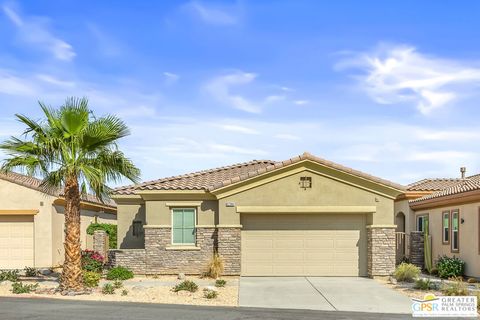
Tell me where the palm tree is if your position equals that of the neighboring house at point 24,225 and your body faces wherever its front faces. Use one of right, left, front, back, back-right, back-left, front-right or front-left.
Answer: front

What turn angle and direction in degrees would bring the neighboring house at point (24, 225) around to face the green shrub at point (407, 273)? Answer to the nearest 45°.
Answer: approximately 45° to its left

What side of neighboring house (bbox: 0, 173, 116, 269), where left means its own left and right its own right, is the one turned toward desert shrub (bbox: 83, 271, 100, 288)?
front

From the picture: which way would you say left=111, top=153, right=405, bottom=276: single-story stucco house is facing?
toward the camera

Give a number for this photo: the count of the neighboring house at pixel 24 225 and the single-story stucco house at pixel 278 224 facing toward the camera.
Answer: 2

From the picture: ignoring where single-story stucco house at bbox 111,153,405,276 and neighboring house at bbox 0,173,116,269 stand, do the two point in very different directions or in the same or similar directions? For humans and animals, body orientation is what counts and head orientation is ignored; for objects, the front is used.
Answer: same or similar directions

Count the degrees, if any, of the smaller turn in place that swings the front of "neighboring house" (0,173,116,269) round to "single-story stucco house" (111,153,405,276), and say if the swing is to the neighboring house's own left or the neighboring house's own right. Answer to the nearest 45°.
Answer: approximately 45° to the neighboring house's own left

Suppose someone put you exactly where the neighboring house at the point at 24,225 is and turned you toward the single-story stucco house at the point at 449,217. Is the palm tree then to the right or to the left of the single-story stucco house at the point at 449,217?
right

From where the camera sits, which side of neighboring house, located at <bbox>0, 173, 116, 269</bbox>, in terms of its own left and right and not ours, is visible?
front

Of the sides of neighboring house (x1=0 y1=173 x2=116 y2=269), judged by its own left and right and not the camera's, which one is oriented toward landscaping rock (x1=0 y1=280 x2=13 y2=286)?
front
